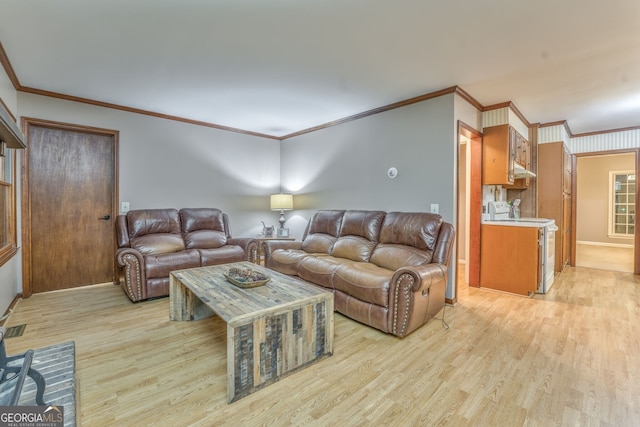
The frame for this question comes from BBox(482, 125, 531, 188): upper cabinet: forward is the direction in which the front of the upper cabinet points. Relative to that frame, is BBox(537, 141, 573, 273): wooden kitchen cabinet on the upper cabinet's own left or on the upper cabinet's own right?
on the upper cabinet's own left

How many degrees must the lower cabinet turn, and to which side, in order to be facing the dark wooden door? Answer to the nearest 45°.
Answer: approximately 135° to its right

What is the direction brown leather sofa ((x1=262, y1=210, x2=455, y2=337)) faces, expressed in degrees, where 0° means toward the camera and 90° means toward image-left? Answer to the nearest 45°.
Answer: approximately 45°

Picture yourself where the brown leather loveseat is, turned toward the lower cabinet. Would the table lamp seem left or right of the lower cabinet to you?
left

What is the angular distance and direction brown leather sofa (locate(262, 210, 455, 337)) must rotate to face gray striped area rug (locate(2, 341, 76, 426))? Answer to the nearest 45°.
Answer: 0° — it already faces it

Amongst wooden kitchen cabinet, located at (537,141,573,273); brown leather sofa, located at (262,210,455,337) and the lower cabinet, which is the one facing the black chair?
the brown leather sofa
